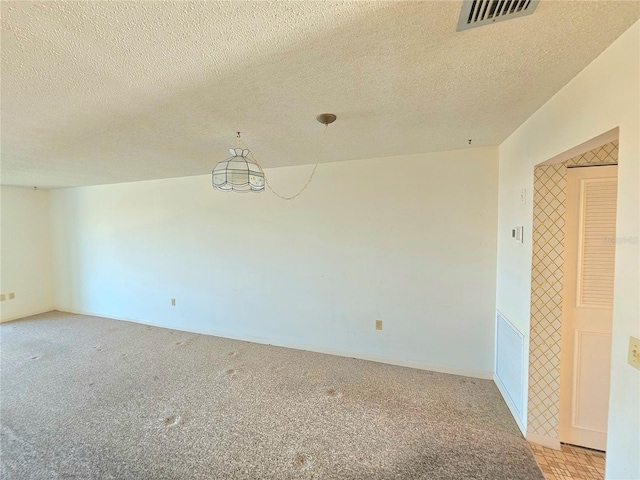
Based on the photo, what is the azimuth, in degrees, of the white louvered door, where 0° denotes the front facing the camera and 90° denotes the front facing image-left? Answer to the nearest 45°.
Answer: approximately 45°

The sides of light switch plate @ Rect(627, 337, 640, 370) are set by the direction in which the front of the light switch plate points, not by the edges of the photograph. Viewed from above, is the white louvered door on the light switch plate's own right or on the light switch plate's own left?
on the light switch plate's own right

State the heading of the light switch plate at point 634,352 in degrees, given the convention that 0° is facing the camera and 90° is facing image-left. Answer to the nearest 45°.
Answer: approximately 45°

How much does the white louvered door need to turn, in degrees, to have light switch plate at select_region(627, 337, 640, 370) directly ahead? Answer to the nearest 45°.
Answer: approximately 45° to its left
